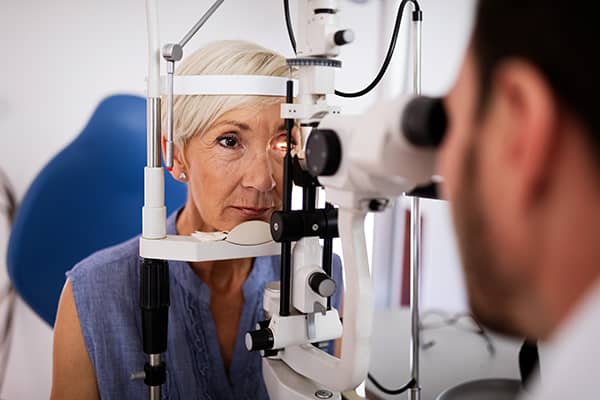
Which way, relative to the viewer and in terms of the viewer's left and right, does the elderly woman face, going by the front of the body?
facing the viewer and to the right of the viewer

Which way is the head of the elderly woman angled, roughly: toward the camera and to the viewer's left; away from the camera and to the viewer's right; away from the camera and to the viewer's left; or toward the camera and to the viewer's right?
toward the camera and to the viewer's right
